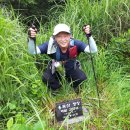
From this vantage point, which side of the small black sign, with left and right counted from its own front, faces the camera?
front
